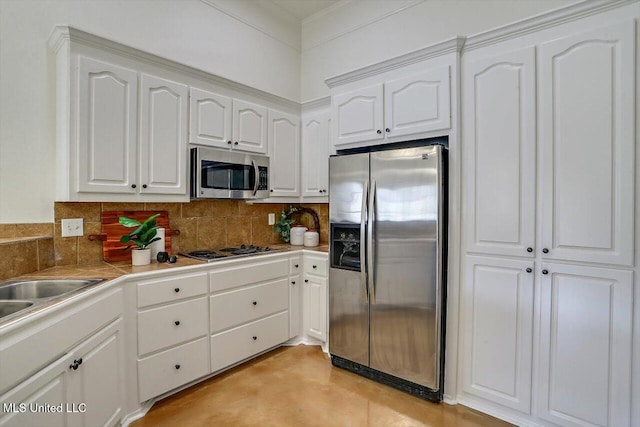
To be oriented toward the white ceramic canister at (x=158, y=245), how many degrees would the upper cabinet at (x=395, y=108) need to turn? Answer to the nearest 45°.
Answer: approximately 45° to its right

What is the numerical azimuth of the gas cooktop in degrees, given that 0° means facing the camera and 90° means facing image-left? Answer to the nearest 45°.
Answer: approximately 315°

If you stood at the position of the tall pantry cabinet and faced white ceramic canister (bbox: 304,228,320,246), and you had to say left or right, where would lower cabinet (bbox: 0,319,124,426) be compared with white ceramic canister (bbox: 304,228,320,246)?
left

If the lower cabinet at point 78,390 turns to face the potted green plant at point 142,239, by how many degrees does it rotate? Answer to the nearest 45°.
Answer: approximately 90° to its left

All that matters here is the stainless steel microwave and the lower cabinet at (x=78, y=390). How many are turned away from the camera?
0

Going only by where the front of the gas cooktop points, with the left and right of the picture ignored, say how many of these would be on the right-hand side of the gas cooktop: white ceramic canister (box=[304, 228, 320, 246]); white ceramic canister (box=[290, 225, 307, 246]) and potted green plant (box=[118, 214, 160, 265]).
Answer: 1

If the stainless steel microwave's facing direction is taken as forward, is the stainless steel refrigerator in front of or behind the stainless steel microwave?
in front

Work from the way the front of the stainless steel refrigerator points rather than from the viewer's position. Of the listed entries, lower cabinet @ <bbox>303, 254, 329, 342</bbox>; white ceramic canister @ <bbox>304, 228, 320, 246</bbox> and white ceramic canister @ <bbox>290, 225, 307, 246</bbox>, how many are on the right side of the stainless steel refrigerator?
3

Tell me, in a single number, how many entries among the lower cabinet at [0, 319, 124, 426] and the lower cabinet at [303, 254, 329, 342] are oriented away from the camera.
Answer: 0

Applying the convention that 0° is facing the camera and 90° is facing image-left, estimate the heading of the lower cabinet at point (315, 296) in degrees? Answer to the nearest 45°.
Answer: approximately 45°

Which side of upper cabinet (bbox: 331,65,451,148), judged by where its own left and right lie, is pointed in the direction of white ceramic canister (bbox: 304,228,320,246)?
right

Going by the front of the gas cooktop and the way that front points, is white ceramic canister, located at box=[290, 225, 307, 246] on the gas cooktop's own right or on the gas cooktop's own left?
on the gas cooktop's own left
